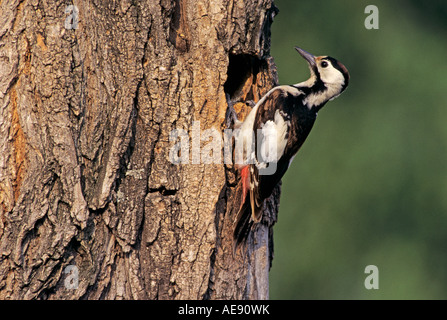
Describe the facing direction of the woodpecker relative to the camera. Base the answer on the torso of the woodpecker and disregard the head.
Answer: to the viewer's left
